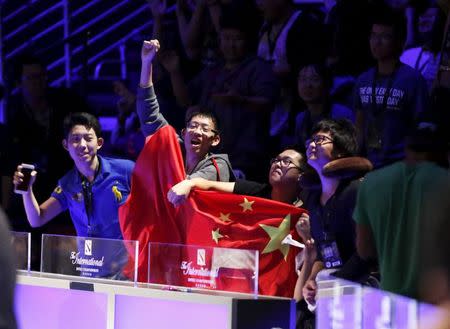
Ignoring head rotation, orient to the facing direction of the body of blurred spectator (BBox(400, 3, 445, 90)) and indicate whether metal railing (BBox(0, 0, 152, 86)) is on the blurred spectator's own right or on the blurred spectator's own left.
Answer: on the blurred spectator's own right

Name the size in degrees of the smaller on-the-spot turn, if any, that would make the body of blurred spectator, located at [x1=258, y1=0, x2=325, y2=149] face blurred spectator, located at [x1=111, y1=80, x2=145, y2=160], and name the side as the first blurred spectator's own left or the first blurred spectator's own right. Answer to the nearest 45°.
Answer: approximately 90° to the first blurred spectator's own right

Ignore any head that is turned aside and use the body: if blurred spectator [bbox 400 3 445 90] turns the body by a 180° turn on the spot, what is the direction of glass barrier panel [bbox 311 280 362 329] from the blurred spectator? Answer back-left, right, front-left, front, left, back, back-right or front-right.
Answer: back-right

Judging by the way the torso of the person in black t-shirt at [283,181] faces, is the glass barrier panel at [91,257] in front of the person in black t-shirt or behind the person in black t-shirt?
in front

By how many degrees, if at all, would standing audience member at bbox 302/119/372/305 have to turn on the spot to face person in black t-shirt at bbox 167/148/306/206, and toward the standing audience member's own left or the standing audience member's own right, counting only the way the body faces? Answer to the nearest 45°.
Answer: approximately 90° to the standing audience member's own right

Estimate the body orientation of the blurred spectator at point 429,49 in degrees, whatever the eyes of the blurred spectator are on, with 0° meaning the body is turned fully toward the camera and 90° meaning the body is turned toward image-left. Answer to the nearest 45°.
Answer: approximately 45°

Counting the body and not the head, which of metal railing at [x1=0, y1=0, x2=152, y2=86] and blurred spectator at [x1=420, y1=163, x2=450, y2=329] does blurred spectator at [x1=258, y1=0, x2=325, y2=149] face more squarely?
the blurred spectator

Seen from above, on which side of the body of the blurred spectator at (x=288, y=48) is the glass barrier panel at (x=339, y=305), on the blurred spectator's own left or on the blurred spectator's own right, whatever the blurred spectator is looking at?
on the blurred spectator's own left

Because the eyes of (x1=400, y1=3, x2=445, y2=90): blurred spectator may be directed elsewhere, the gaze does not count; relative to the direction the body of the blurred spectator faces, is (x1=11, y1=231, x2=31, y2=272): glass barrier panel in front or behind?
in front

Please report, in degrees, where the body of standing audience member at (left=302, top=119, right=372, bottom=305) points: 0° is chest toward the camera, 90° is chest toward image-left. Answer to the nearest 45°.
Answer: approximately 45°

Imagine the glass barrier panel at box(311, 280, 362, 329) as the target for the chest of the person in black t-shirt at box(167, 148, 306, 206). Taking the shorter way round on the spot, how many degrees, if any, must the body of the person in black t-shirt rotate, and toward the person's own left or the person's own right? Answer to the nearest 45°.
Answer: approximately 45° to the person's own left

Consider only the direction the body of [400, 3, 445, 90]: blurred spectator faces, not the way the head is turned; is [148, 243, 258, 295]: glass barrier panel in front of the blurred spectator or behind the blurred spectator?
in front

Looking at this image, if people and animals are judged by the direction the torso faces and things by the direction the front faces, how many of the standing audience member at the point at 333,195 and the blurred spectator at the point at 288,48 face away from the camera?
0
